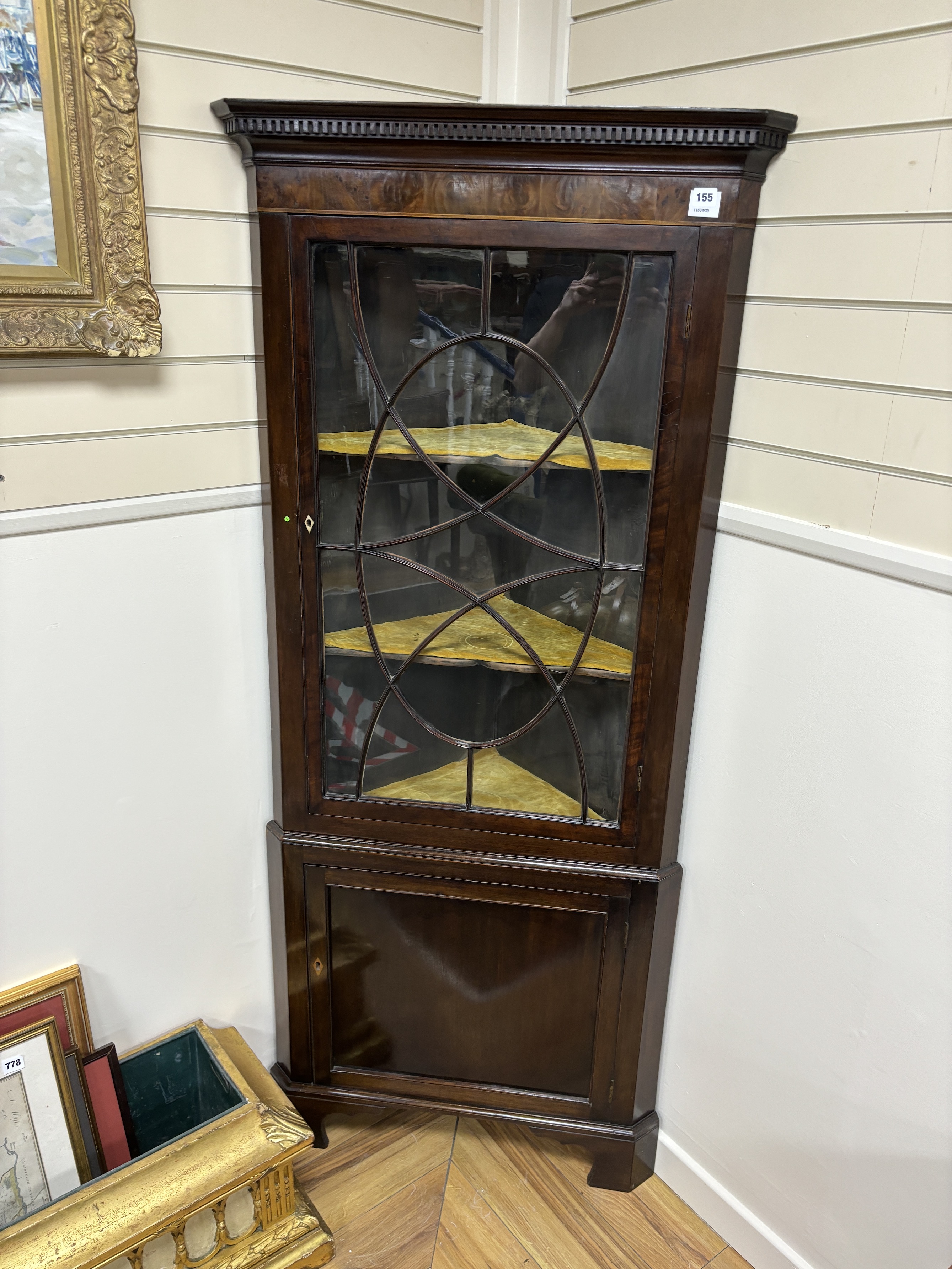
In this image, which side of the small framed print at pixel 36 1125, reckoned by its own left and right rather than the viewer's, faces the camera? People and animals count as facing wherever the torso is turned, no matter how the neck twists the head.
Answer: front

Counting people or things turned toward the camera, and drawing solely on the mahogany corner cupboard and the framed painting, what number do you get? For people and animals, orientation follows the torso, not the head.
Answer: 2

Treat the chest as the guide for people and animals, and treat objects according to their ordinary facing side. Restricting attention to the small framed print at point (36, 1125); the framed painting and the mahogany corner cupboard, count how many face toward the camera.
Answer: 3

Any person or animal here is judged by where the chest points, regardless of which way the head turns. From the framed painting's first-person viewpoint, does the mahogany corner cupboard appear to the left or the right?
on its left

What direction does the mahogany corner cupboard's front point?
toward the camera

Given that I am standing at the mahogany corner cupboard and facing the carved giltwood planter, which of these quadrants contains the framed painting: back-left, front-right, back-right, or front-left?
front-right

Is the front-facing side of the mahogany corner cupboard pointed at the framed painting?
no

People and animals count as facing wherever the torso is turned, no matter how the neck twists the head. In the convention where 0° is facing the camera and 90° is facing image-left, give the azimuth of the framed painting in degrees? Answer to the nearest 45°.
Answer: approximately 0°
